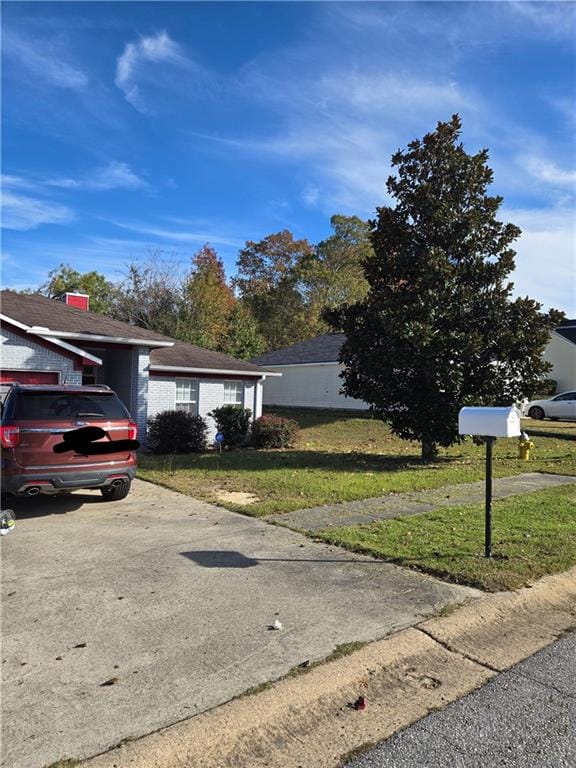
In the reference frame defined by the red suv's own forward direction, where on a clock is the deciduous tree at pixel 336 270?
The deciduous tree is roughly at 1 o'clock from the red suv.

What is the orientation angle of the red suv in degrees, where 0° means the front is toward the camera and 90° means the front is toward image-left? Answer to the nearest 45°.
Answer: approximately 180°

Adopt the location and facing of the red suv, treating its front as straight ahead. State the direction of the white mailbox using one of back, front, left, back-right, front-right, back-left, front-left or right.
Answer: back-right

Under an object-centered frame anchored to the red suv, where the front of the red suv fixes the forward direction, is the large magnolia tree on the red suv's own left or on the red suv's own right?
on the red suv's own right

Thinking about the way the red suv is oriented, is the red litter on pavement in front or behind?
behind

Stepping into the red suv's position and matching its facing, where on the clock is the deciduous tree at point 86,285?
The deciduous tree is roughly at 12 o'clock from the red suv.

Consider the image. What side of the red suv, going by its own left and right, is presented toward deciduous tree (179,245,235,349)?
front

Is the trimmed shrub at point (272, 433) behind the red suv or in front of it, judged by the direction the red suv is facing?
in front

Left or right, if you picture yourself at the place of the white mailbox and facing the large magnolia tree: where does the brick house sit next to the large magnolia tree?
left

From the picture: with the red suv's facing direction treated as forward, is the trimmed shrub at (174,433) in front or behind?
in front

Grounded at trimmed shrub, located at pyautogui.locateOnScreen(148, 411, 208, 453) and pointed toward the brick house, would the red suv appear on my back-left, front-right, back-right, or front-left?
back-left
